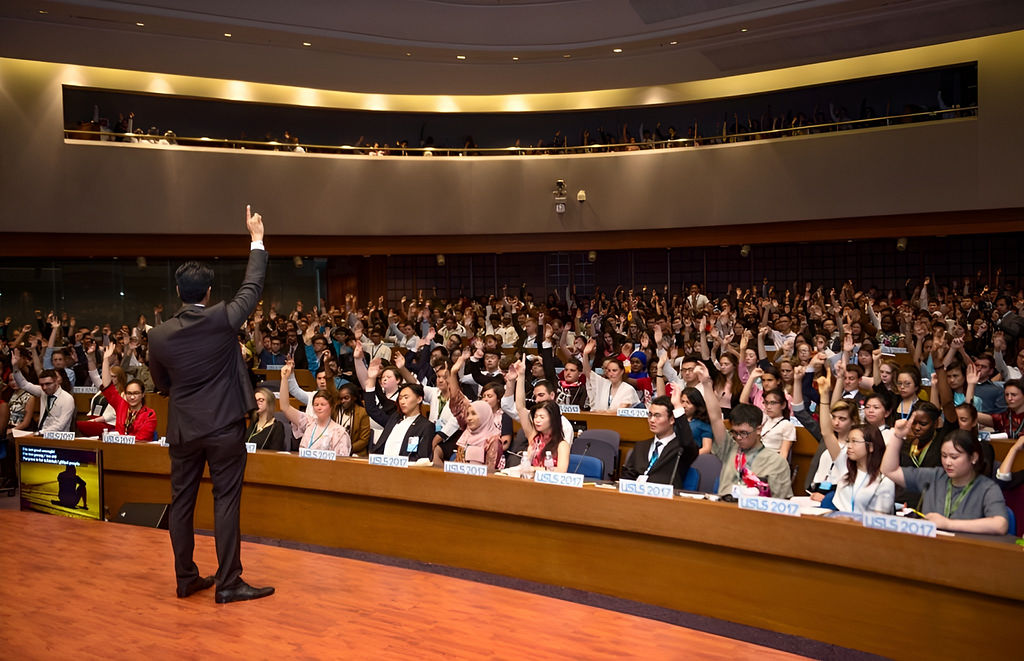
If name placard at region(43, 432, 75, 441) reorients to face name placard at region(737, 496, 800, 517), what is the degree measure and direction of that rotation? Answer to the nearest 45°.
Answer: approximately 45° to its left

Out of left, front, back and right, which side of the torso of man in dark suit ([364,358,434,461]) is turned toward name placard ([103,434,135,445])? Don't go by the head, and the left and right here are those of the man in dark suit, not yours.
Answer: right

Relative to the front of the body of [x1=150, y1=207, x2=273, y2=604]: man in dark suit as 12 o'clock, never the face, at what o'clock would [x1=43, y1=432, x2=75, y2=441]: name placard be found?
The name placard is roughly at 10 o'clock from the man in dark suit.

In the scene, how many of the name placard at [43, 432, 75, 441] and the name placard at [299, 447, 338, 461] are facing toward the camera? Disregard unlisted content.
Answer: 2

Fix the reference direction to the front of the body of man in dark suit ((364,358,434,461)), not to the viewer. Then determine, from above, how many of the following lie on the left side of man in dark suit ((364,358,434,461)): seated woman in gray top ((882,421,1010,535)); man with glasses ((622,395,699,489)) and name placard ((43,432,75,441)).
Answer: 2
